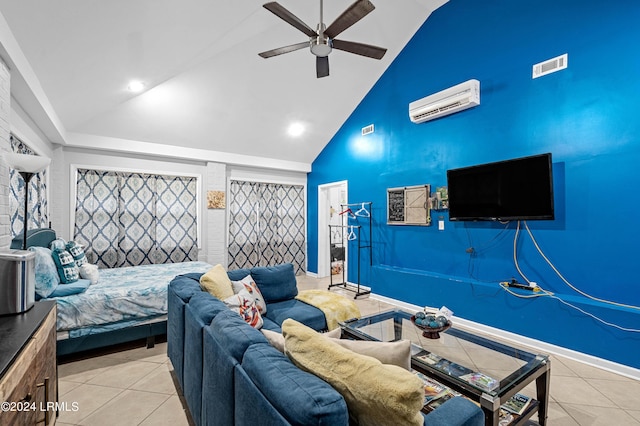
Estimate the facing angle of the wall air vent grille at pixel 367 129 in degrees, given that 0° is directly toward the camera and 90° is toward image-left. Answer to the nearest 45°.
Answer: approximately 45°

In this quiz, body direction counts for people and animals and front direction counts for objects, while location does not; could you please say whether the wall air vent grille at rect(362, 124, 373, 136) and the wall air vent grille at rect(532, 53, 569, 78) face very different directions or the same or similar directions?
same or similar directions

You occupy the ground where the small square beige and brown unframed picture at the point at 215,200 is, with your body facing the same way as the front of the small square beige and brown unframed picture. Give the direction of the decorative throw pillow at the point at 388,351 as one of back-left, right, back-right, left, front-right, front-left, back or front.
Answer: front

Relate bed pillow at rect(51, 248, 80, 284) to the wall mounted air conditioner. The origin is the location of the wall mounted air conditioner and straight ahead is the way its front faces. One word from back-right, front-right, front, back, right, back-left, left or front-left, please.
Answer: front

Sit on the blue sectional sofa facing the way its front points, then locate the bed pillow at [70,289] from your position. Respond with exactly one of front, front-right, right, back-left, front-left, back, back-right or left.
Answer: left

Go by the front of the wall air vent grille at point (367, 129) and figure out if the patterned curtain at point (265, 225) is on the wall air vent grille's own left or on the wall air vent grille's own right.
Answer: on the wall air vent grille's own right

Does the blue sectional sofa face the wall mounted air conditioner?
yes

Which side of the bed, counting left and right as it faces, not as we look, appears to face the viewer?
right

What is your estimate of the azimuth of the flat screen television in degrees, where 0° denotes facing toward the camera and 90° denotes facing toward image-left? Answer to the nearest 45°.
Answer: approximately 45°

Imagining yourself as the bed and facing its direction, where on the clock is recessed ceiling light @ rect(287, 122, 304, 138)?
The recessed ceiling light is roughly at 11 o'clock from the bed.

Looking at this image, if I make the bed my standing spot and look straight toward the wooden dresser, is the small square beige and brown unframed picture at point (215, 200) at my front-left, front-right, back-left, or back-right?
back-left

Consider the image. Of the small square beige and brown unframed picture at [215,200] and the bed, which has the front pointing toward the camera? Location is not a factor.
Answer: the small square beige and brown unframed picture

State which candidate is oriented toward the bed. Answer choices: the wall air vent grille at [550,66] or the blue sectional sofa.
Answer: the wall air vent grille

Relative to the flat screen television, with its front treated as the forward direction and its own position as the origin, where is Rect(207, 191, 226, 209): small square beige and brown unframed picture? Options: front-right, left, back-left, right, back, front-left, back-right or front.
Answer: front-right
